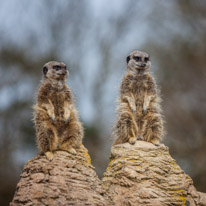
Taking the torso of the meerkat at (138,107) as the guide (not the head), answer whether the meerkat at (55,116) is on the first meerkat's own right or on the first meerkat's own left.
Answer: on the first meerkat's own right

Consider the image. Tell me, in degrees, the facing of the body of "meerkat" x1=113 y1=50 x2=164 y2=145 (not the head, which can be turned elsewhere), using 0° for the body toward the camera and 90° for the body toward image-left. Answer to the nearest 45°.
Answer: approximately 0°
